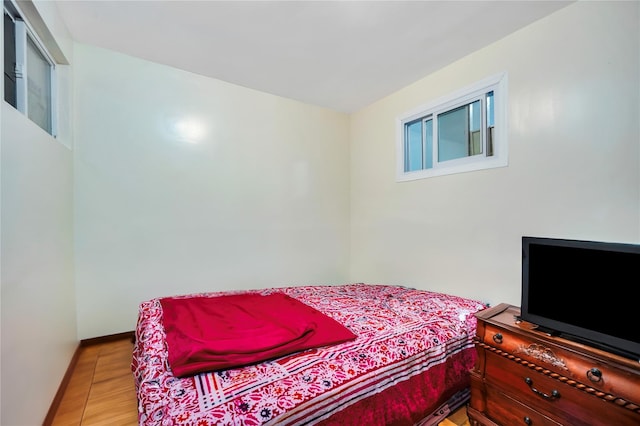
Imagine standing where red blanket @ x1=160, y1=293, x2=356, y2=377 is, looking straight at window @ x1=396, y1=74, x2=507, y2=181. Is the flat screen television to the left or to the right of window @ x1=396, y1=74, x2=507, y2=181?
right

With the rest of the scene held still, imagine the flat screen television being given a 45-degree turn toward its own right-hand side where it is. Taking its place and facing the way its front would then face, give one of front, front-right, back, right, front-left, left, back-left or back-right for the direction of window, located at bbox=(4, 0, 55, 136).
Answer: front-left

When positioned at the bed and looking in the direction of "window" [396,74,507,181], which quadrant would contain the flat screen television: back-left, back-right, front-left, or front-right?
front-right

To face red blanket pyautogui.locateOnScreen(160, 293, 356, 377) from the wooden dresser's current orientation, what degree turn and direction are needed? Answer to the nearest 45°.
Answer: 0° — it already faces it

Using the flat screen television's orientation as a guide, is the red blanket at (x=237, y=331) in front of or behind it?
in front

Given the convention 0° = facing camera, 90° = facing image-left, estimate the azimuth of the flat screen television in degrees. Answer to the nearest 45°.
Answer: approximately 45°

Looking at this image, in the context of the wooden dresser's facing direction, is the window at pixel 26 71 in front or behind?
in front

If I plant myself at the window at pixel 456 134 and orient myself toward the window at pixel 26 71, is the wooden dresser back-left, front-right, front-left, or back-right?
front-left

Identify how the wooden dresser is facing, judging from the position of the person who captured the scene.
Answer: facing the viewer and to the left of the viewer

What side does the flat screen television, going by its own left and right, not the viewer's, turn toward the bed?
front
